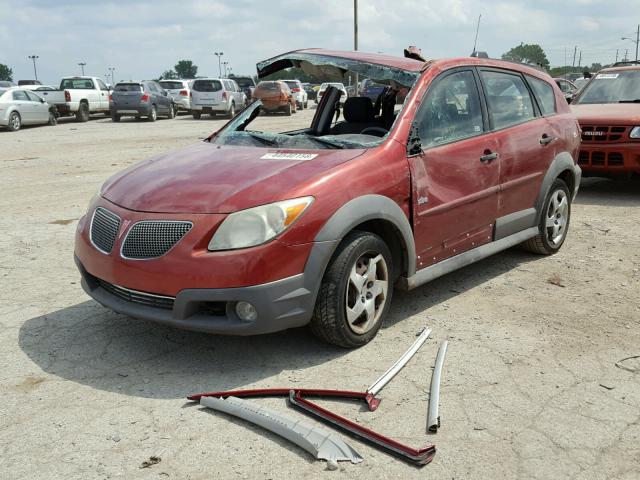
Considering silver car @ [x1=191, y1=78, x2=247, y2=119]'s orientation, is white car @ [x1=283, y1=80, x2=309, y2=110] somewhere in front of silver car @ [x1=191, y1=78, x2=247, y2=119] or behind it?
in front

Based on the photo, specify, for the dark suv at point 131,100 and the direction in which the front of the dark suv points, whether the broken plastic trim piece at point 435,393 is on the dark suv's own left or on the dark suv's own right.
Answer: on the dark suv's own right

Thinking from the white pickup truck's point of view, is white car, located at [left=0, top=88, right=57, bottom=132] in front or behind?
behind

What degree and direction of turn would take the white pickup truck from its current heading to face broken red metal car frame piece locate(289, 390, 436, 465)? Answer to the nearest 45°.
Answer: approximately 135° to its right

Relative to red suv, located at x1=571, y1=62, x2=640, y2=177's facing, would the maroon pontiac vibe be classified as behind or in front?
in front

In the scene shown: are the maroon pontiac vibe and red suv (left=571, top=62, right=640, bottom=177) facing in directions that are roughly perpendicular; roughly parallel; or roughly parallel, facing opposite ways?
roughly parallel

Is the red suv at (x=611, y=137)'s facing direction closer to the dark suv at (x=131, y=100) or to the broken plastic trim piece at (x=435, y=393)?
the broken plastic trim piece

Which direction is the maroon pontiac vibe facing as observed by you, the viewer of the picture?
facing the viewer and to the left of the viewer

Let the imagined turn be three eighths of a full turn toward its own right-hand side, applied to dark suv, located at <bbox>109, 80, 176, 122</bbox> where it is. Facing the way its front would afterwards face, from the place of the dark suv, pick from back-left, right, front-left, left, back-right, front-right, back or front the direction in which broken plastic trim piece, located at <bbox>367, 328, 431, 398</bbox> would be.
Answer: front

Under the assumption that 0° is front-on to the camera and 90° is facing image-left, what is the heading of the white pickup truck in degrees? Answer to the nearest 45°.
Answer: approximately 225°

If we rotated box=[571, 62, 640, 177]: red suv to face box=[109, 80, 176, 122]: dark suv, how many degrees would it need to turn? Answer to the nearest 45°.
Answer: approximately 90° to its right

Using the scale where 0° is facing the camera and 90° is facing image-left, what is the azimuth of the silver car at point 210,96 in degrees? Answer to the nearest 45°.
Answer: approximately 225°

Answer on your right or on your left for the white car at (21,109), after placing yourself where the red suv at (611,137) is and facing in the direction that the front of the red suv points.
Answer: on your right
